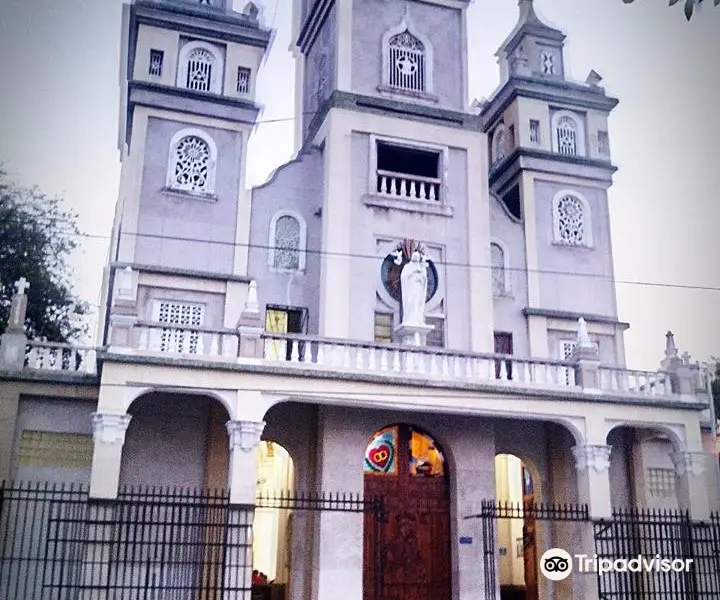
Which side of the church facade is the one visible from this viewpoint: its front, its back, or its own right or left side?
front

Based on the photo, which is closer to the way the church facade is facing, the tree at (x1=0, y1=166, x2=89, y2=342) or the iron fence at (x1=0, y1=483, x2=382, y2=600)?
the iron fence

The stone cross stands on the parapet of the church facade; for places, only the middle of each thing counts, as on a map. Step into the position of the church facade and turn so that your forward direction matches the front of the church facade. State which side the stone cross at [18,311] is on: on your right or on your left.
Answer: on your right

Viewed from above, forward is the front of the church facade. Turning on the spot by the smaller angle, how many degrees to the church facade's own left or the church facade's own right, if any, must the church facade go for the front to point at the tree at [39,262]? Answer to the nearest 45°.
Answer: approximately 90° to the church facade's own right

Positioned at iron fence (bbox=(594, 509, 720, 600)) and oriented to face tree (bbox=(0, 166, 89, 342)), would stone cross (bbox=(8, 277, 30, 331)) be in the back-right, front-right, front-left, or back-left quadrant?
front-left
